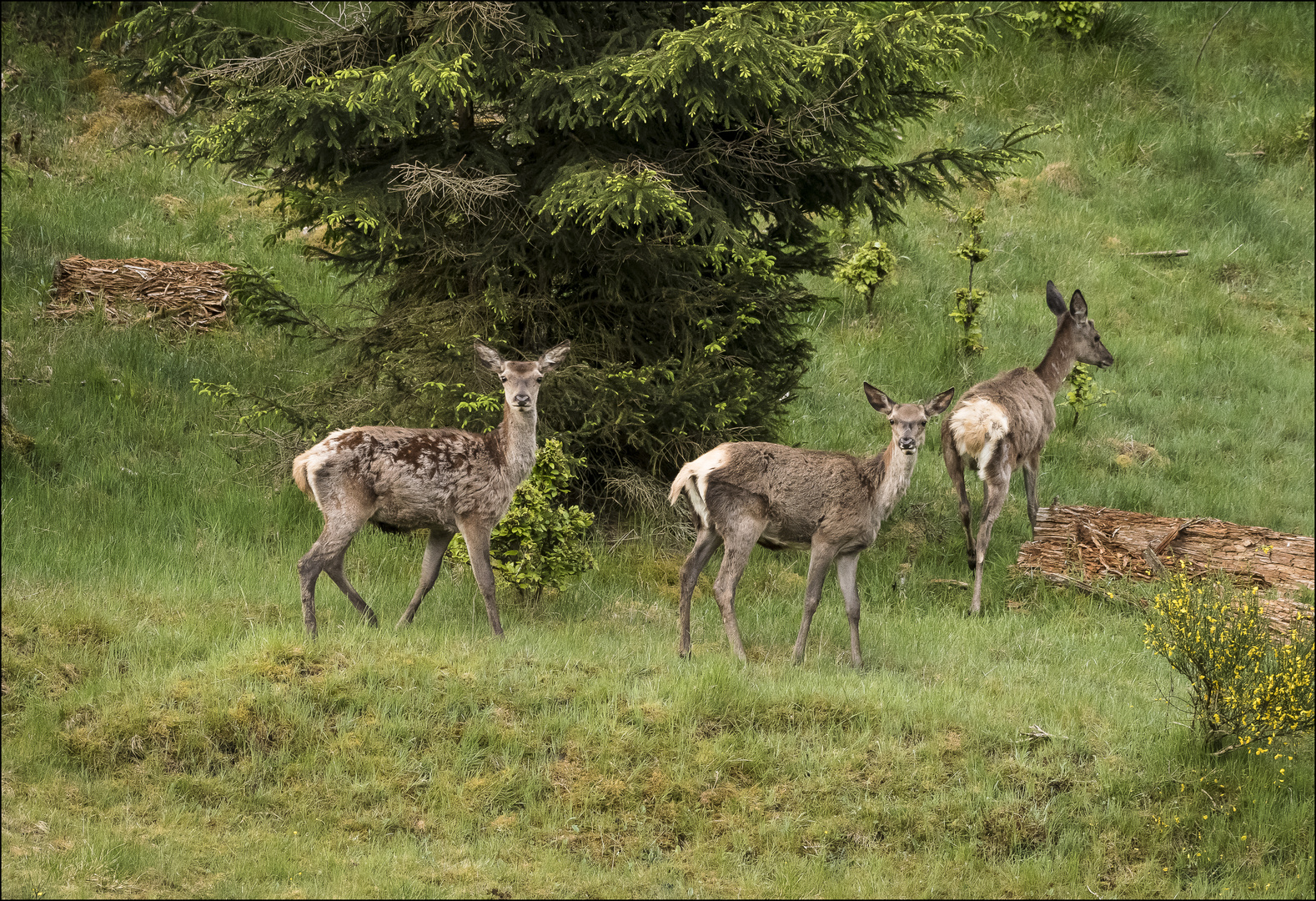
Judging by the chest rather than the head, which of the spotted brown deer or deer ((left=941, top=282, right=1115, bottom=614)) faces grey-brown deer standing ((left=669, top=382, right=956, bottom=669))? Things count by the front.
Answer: the spotted brown deer

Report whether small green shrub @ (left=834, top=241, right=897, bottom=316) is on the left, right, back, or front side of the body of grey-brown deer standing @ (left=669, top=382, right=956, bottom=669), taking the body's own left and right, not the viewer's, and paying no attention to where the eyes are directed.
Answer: left

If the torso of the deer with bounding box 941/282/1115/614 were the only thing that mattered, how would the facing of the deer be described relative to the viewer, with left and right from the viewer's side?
facing away from the viewer and to the right of the viewer

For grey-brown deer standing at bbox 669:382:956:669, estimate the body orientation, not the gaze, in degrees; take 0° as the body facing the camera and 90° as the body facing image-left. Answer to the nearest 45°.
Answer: approximately 270°

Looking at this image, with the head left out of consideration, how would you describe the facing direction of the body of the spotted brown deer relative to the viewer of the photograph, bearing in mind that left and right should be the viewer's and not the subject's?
facing to the right of the viewer

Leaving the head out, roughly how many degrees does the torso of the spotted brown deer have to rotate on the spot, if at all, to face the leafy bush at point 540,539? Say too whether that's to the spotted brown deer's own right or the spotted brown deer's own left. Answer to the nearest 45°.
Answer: approximately 45° to the spotted brown deer's own left

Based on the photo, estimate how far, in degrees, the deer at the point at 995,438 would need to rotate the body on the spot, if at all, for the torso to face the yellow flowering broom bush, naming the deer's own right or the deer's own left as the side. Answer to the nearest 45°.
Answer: approximately 135° to the deer's own right

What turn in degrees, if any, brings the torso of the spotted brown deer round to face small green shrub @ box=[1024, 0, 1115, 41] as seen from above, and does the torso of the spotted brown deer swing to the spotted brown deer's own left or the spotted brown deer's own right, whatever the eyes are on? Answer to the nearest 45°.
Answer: approximately 45° to the spotted brown deer's own left

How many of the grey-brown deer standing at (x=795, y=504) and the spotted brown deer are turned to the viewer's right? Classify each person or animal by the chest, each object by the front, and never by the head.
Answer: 2

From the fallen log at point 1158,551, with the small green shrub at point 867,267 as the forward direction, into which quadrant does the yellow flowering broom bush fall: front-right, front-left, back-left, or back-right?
back-left
